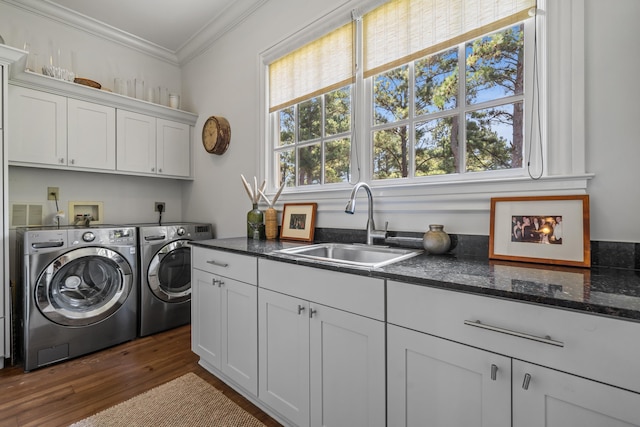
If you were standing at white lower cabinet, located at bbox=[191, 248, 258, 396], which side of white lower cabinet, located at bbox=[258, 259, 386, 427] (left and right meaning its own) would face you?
right

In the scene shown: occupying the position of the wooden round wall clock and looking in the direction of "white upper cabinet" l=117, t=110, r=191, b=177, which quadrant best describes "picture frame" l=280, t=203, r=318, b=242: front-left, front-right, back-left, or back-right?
back-left

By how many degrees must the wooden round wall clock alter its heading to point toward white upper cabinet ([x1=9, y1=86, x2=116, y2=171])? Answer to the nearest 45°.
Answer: approximately 45° to its right

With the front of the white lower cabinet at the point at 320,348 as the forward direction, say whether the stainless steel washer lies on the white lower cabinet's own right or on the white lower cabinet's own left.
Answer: on the white lower cabinet's own right

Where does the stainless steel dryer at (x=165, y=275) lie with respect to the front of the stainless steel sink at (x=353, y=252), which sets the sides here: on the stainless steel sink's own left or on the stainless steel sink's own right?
on the stainless steel sink's own right

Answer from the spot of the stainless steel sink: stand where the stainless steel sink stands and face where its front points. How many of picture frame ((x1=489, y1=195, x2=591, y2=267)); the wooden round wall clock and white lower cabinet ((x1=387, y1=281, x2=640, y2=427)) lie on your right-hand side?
1

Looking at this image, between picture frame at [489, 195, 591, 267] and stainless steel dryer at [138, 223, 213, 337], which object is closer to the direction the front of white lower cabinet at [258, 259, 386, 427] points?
the stainless steel dryer

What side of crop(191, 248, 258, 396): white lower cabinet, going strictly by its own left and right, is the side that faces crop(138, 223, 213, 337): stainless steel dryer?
right

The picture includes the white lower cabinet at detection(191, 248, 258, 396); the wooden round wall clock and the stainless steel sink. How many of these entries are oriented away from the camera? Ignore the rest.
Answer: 0

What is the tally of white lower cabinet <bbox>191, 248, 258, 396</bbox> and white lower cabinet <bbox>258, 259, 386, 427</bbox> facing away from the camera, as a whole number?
0

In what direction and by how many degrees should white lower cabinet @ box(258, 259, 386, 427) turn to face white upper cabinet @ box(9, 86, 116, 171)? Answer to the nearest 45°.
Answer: approximately 90° to its right

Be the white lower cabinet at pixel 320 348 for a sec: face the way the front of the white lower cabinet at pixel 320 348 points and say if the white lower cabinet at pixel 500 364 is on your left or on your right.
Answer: on your left
